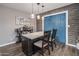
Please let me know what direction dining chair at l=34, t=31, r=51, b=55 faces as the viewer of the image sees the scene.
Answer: facing away from the viewer and to the left of the viewer
